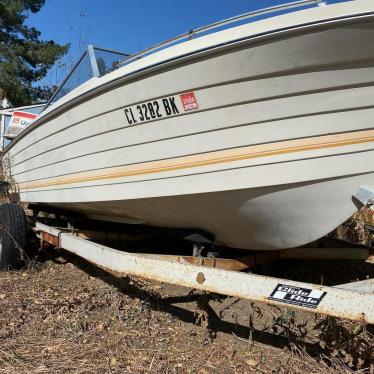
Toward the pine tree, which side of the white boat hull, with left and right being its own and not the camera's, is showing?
back

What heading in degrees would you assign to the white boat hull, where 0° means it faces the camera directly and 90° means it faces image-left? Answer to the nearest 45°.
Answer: approximately 315°

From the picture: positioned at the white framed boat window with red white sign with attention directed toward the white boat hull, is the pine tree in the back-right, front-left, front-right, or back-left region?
back-left
